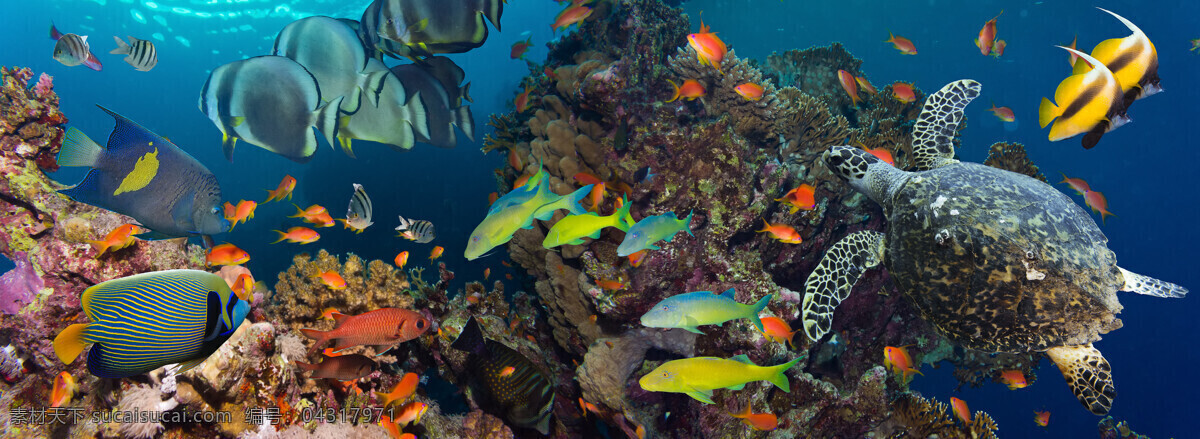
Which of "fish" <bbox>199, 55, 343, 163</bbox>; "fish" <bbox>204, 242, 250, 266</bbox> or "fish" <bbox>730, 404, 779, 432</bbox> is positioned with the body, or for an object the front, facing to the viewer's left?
"fish" <bbox>199, 55, 343, 163</bbox>

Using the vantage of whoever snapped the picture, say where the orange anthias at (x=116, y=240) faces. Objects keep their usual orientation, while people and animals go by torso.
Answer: facing to the right of the viewer

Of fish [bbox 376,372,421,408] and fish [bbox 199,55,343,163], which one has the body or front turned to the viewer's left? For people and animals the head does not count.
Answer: fish [bbox 199,55,343,163]

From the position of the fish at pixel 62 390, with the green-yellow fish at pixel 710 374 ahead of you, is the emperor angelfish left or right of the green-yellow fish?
right

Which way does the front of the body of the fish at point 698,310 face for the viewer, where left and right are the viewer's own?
facing to the left of the viewer

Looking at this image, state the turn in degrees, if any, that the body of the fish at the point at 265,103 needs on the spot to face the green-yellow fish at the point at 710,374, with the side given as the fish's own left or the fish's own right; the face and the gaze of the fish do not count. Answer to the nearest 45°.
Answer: approximately 135° to the fish's own left

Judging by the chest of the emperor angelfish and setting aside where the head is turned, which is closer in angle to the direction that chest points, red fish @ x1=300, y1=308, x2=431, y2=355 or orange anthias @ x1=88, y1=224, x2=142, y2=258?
the red fish

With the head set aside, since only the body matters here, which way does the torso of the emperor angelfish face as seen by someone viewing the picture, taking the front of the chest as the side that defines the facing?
to the viewer's right

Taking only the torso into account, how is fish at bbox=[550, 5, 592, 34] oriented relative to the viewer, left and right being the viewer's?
facing to the right of the viewer

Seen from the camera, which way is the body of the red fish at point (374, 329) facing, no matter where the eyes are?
to the viewer's right

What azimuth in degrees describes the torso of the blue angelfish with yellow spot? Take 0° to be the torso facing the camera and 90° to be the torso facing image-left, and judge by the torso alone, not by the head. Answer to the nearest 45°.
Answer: approximately 270°
